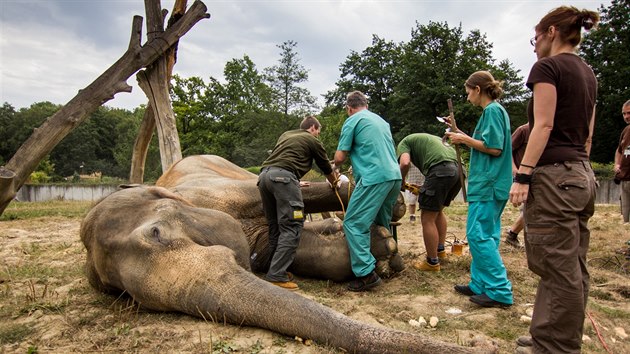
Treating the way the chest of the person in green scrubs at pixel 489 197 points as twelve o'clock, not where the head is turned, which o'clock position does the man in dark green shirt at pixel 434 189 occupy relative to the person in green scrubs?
The man in dark green shirt is roughly at 2 o'clock from the person in green scrubs.

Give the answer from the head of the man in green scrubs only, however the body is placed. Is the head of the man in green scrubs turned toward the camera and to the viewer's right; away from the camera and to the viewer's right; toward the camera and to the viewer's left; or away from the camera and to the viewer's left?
away from the camera and to the viewer's left

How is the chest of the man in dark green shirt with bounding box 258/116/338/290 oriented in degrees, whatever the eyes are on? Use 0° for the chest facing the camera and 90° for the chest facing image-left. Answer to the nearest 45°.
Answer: approximately 225°

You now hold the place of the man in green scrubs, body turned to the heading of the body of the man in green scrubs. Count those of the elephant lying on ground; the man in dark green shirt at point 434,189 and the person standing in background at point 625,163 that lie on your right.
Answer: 2

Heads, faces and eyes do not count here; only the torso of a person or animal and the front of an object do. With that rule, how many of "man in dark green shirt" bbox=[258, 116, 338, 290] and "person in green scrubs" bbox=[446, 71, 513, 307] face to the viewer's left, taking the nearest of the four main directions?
1

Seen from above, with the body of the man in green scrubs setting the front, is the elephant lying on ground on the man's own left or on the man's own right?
on the man's own left

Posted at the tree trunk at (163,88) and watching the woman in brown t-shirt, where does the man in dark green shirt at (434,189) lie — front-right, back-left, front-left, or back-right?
front-left

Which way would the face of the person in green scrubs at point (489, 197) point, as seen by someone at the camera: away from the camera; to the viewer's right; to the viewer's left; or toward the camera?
to the viewer's left

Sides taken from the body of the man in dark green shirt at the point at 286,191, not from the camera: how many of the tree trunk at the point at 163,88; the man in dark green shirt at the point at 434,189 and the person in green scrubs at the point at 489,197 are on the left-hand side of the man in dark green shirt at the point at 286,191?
1

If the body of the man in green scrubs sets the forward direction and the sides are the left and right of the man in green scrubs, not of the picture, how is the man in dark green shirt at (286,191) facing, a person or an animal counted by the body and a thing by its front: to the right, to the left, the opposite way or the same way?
to the right

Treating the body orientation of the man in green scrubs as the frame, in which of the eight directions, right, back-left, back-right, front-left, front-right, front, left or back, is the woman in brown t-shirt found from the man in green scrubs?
back

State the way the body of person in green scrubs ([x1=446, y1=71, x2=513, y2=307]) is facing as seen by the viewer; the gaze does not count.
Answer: to the viewer's left

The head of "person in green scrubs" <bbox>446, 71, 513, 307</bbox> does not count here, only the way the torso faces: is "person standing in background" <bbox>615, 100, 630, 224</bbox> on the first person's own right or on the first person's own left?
on the first person's own right

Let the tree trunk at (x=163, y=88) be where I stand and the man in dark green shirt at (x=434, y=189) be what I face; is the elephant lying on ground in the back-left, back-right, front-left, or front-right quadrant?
front-right

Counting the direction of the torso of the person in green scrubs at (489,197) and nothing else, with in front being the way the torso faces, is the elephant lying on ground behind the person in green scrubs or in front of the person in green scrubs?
in front

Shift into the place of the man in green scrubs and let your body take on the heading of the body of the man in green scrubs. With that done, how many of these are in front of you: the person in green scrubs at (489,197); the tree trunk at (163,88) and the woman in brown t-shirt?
1

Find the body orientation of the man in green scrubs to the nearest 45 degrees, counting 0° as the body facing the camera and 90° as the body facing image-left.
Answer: approximately 135°
